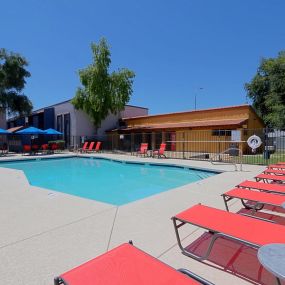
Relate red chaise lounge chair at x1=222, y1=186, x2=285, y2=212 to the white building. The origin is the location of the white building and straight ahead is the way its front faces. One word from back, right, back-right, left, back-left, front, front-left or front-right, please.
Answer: front-left

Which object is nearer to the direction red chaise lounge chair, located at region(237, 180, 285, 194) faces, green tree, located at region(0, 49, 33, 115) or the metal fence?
the green tree

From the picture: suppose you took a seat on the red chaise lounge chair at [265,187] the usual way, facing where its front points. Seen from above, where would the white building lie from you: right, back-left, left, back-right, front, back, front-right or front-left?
front-right

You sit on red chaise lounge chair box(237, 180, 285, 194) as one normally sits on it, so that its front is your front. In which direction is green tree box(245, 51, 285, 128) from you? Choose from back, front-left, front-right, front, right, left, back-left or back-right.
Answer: right

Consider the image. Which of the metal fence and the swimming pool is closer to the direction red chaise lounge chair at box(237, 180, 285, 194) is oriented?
the swimming pool

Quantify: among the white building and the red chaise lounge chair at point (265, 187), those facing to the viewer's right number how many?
0

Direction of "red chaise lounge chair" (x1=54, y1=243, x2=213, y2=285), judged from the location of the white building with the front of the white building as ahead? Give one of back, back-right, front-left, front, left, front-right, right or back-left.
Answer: front-left

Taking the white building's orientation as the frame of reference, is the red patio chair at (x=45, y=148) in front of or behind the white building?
in front

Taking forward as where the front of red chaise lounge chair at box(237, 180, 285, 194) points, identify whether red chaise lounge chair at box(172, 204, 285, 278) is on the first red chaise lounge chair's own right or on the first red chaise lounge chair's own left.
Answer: on the first red chaise lounge chair's own left

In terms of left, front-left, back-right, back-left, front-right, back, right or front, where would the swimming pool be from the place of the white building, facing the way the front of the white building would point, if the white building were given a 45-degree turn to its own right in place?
left

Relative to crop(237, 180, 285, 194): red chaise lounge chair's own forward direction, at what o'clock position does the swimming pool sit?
The swimming pool is roughly at 1 o'clock from the red chaise lounge chair.

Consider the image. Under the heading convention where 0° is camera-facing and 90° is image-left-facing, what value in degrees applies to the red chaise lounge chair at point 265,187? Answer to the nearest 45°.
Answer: approximately 90°

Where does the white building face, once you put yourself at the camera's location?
facing the viewer and to the left of the viewer

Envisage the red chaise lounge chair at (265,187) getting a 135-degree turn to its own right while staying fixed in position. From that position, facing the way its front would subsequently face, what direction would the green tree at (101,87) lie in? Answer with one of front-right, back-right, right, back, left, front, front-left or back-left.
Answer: left

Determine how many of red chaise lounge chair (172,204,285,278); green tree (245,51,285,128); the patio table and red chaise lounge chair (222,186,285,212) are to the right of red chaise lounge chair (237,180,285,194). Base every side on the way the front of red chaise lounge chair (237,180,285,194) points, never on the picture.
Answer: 1

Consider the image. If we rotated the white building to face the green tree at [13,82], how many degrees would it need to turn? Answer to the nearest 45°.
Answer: approximately 45° to its right

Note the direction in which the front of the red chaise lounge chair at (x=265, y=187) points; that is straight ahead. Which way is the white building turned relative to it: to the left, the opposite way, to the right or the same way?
to the left
